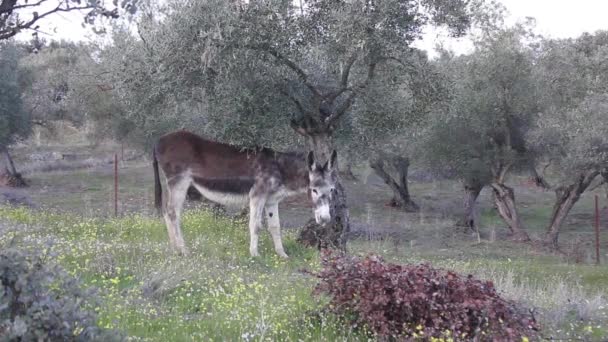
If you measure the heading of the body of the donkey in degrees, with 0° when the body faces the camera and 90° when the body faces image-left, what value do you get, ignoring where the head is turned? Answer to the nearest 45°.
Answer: approximately 270°

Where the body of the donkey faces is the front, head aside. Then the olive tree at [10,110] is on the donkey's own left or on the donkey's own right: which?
on the donkey's own left

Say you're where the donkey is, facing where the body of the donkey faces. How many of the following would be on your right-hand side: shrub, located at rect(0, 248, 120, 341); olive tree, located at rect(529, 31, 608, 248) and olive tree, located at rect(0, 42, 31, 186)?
1

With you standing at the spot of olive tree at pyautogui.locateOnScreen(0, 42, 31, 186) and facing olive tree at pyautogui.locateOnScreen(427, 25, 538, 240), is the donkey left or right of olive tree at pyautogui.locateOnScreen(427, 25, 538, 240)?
right

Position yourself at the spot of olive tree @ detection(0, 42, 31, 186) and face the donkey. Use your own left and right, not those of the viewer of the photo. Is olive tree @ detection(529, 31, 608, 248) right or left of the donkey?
left

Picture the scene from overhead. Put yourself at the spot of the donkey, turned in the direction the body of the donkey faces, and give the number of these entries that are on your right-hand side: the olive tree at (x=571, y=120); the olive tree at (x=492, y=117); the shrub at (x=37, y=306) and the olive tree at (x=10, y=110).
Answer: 1

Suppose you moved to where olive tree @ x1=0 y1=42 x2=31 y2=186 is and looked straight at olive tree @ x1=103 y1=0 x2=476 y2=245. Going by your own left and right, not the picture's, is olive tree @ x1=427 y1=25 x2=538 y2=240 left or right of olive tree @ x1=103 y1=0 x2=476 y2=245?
left

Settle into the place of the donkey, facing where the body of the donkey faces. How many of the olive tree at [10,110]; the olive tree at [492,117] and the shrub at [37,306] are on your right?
1

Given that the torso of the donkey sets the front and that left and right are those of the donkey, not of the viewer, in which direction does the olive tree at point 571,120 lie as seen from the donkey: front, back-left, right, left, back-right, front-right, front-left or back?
front-left
